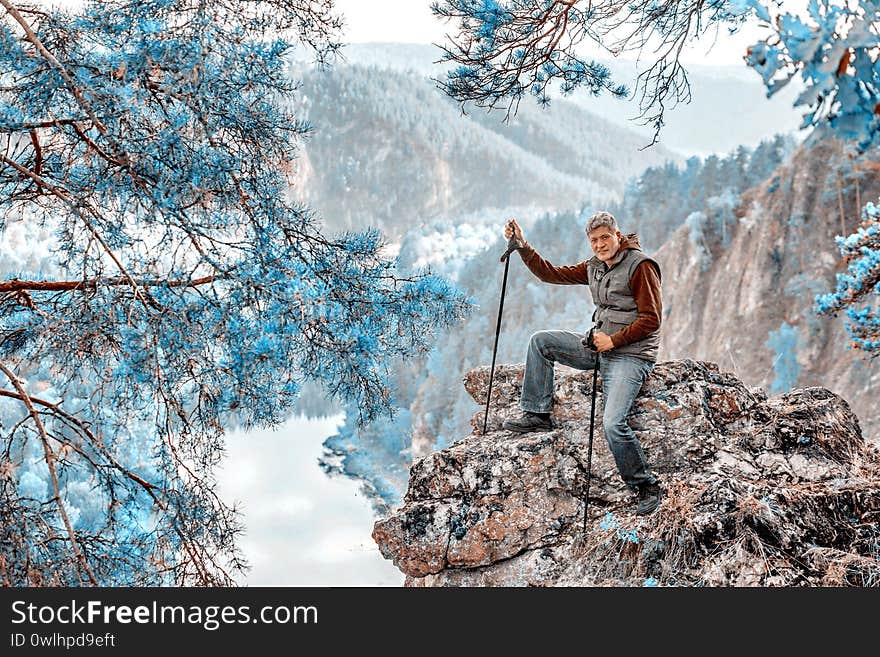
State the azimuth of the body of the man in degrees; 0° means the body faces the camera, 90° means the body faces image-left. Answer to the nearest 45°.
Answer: approximately 45°
